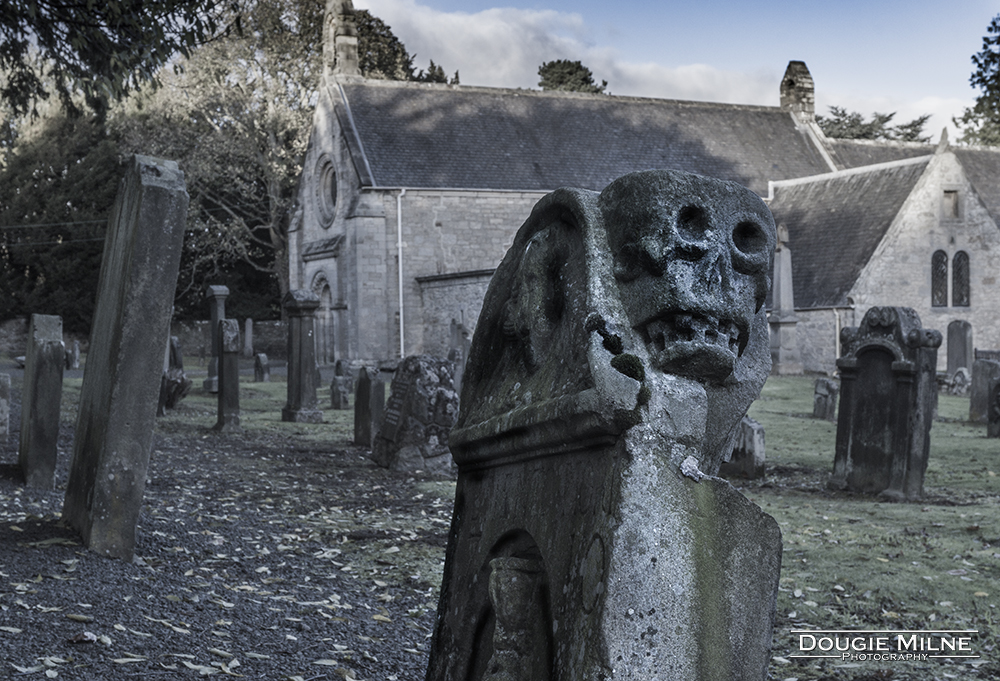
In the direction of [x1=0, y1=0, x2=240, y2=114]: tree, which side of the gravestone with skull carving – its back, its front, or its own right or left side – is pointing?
back

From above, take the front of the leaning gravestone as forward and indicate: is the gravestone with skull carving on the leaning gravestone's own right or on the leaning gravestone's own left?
on the leaning gravestone's own left

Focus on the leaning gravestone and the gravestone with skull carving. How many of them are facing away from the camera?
0

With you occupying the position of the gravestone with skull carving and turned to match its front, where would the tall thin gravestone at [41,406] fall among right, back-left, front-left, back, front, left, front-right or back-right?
right

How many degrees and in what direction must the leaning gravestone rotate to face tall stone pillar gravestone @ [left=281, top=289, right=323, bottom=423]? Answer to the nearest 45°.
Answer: approximately 90° to its right

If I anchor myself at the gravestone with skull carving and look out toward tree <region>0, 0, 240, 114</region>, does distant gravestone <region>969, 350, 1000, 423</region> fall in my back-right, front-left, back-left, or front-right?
front-right

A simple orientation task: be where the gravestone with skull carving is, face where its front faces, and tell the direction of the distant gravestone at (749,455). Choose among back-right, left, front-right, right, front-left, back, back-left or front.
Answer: back-right

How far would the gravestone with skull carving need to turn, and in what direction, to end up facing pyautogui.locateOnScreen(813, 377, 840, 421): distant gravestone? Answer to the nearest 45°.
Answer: approximately 135° to its right

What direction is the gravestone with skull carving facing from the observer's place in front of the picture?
facing the viewer and to the left of the viewer

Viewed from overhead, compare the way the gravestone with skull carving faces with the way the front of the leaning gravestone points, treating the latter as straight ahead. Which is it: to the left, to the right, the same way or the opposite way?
the same way
